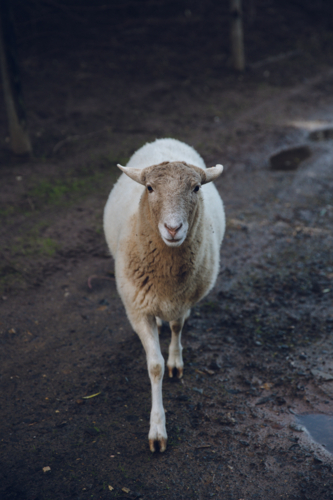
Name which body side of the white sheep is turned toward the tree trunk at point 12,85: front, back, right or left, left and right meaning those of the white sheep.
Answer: back

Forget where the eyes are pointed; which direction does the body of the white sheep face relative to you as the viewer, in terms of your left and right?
facing the viewer

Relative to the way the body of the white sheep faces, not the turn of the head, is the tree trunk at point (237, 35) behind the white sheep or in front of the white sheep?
behind

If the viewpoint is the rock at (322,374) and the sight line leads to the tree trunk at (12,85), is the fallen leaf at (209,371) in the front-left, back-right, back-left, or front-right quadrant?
front-left

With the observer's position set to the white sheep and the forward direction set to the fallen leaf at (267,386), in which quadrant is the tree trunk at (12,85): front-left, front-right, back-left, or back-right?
back-left
